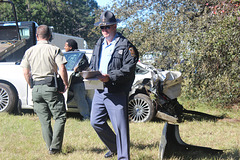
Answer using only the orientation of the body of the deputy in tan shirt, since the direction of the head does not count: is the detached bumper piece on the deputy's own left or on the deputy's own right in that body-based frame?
on the deputy's own right

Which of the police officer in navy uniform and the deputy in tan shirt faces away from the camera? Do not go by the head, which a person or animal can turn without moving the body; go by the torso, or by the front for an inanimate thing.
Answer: the deputy in tan shirt

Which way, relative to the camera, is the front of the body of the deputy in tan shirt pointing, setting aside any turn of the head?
away from the camera

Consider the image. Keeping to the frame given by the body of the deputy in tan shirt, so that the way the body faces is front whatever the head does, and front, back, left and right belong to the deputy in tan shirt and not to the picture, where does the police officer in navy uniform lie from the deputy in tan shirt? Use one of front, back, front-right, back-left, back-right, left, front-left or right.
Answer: back-right

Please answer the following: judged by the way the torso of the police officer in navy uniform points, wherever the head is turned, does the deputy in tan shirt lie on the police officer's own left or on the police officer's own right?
on the police officer's own right

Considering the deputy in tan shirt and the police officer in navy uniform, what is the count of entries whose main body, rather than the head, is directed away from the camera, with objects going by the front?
1
